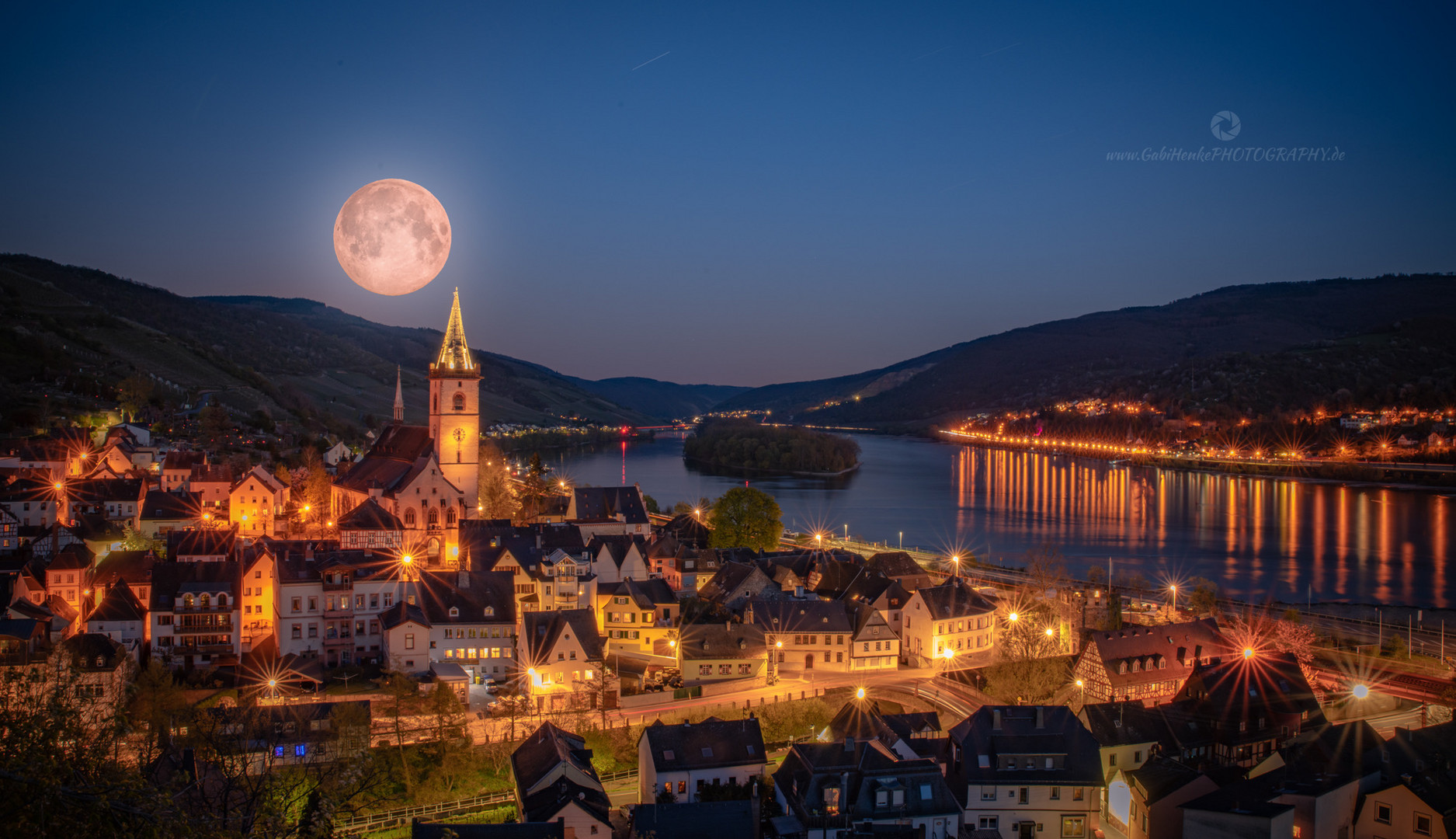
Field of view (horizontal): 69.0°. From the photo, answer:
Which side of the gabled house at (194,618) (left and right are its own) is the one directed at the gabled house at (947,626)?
left

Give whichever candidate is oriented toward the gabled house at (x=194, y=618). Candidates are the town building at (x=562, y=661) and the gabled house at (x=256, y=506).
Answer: the gabled house at (x=256, y=506)

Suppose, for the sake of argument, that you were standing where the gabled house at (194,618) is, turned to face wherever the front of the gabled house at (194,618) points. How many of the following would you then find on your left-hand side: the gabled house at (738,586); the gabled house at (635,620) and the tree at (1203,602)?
3

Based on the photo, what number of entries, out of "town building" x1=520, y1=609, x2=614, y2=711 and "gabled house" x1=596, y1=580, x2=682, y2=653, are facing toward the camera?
2

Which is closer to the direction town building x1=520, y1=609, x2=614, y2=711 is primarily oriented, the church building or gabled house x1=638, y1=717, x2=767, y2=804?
the gabled house

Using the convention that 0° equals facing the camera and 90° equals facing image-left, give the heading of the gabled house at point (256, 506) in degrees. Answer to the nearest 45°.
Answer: approximately 0°

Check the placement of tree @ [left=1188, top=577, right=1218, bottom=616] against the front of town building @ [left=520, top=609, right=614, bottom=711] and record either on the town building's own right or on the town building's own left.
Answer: on the town building's own left
